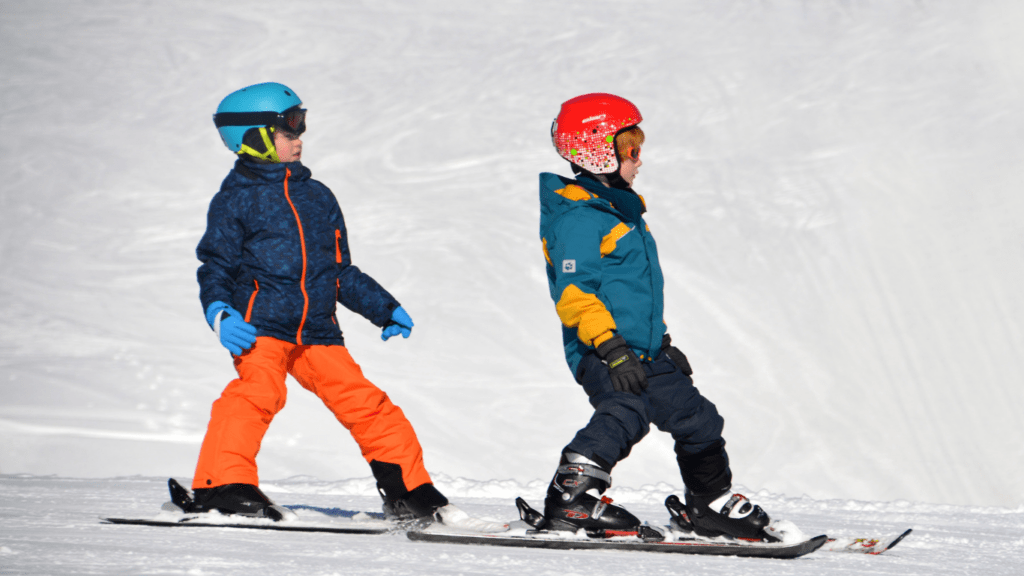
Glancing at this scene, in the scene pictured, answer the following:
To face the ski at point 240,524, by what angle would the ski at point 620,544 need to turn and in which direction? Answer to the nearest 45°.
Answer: approximately 180°

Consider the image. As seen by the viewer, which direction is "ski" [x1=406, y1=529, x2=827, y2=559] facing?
to the viewer's right

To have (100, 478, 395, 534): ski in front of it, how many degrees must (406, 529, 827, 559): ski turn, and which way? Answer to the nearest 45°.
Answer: approximately 180°

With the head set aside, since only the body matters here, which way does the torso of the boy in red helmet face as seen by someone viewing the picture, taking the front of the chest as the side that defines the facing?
to the viewer's right

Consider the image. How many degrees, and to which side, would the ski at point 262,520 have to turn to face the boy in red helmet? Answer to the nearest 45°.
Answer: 0° — it already faces them

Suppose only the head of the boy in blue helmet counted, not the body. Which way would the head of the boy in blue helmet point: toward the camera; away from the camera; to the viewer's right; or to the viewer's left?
to the viewer's right

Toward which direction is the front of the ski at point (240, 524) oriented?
to the viewer's right

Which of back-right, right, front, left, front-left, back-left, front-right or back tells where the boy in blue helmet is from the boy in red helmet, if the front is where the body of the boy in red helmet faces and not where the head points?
back

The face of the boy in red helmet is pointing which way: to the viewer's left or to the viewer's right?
to the viewer's right

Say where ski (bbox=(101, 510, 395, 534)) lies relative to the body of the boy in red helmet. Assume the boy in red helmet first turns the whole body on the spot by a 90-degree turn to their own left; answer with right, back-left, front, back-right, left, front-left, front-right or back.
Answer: left
